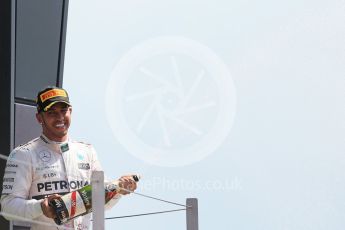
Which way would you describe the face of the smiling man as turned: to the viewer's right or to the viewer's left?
to the viewer's right

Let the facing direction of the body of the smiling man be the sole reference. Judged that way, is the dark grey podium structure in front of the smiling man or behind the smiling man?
behind

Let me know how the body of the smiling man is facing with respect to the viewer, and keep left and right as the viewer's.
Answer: facing the viewer and to the right of the viewer
